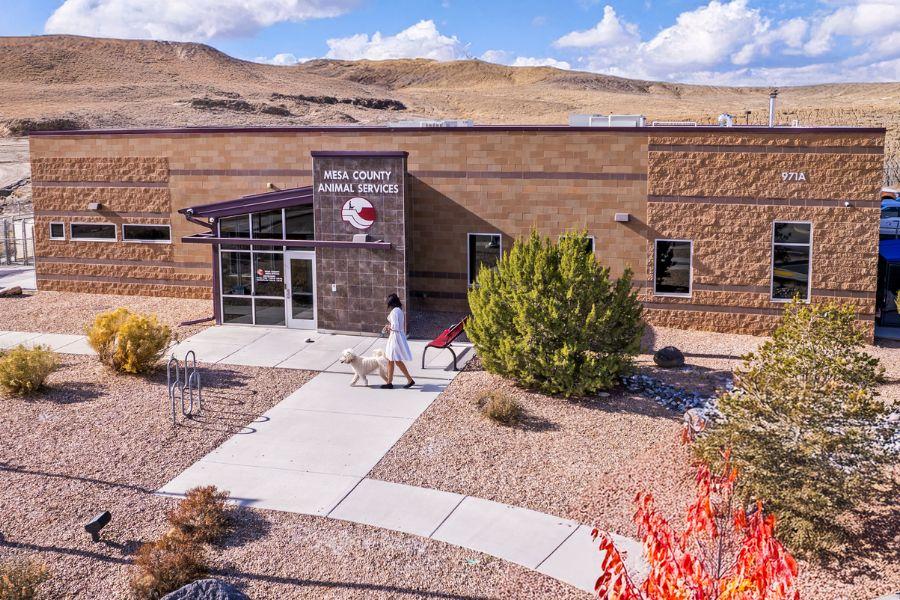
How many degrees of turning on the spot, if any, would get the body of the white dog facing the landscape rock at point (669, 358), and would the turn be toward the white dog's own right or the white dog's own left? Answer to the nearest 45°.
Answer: approximately 180°

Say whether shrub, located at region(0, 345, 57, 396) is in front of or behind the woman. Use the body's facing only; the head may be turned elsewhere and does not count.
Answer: in front

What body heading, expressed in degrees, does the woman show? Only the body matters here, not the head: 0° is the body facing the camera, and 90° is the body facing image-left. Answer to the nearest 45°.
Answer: approximately 90°

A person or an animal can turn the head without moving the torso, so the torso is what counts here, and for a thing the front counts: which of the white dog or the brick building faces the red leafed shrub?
the brick building

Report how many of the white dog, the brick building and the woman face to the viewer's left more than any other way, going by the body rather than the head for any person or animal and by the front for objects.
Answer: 2

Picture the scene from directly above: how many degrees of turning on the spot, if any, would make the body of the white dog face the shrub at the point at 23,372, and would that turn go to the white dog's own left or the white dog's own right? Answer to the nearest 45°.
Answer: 0° — it already faces it

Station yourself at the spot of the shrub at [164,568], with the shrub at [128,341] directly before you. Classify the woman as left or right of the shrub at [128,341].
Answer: right

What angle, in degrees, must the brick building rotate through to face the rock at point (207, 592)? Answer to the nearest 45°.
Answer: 0° — it already faces it

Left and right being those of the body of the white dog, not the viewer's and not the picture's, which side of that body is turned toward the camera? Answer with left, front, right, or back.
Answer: left

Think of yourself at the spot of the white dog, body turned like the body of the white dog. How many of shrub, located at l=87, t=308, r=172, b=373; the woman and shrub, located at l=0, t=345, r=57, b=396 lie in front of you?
2

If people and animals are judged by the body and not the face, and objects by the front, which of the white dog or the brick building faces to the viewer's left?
the white dog

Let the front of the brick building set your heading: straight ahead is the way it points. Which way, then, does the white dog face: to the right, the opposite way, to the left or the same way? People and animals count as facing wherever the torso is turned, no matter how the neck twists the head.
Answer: to the right

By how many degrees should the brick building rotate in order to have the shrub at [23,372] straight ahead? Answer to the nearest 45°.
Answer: approximately 45° to its right

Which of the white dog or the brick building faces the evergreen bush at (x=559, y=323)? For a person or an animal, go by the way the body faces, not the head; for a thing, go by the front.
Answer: the brick building

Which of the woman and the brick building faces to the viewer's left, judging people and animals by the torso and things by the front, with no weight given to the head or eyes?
the woman
